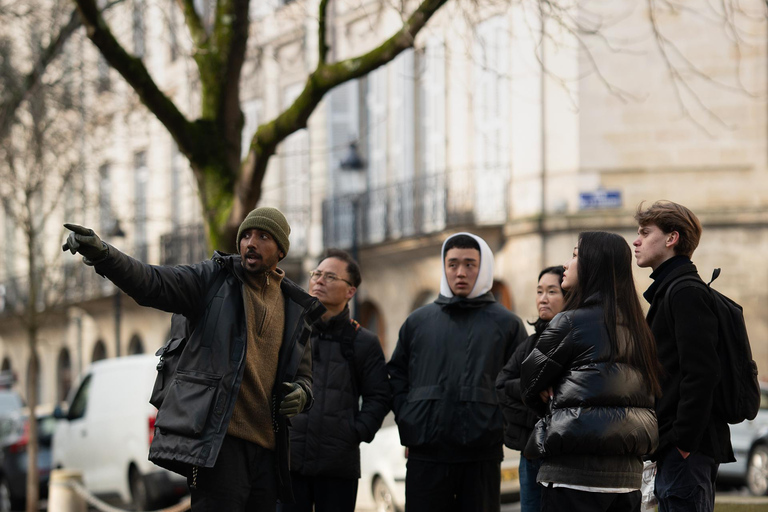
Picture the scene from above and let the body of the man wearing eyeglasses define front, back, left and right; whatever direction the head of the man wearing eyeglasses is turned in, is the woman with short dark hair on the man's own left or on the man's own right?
on the man's own left

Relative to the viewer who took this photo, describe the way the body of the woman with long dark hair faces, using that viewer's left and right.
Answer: facing away from the viewer and to the left of the viewer

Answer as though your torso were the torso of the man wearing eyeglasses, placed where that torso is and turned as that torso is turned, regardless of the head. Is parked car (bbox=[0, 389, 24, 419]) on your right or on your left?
on your right

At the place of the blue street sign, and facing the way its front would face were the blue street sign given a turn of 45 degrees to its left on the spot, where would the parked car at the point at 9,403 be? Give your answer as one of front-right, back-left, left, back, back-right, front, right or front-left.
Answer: back-right

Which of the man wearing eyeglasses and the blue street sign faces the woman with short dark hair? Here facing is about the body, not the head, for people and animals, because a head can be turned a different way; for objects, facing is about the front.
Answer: the blue street sign

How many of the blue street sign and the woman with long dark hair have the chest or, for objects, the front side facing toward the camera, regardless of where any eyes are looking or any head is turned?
1

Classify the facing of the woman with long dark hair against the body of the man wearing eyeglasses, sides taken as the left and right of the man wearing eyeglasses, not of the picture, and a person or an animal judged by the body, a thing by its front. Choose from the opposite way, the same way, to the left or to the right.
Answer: to the right

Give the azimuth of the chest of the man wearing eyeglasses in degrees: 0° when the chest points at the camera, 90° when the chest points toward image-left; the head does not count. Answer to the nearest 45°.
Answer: approximately 45°

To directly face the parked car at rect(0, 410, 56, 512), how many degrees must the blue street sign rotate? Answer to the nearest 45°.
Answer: approximately 45° to its right

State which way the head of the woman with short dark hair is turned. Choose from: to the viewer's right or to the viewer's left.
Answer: to the viewer's left
